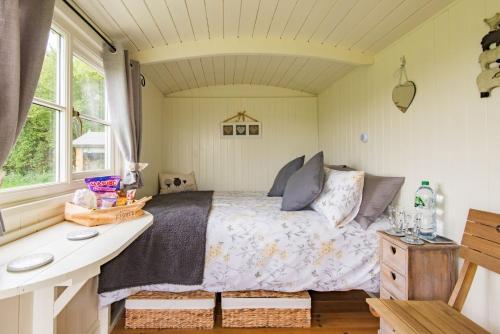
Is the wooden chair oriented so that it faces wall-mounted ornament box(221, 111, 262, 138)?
no

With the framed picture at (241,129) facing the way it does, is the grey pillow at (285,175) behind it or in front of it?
in front

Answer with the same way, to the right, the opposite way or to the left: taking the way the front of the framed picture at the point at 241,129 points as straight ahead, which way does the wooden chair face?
to the right

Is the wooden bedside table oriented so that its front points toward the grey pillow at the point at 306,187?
no

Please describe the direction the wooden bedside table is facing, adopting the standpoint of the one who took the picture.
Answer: facing the viewer and to the left of the viewer

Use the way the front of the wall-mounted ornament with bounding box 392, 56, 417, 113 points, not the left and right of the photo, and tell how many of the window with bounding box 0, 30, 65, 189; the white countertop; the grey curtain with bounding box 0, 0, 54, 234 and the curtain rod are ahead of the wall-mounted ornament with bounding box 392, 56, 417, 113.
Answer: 4

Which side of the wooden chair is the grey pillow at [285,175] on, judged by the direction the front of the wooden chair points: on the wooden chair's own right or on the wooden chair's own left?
on the wooden chair's own right

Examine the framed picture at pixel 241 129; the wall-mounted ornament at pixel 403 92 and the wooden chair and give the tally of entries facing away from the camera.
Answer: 0

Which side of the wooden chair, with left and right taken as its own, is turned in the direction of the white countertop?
front

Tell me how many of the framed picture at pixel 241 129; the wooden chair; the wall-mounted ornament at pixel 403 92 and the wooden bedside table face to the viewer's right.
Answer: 0

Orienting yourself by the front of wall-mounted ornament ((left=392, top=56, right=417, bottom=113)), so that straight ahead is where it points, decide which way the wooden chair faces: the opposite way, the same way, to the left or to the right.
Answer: the same way

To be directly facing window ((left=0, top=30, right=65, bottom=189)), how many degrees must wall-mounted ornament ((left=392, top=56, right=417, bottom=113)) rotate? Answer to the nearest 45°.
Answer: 0° — it already faces it

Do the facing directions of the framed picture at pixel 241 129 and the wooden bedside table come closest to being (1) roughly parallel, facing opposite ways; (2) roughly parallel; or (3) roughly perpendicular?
roughly perpendicular

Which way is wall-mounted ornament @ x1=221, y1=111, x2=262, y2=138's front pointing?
toward the camera

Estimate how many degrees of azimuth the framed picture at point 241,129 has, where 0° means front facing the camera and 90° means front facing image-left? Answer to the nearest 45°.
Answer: approximately 0°

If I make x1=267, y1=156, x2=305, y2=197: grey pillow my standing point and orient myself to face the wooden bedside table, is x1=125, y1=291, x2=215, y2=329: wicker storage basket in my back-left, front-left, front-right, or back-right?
front-right

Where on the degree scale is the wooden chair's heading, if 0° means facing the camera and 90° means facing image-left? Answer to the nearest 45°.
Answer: approximately 45°
